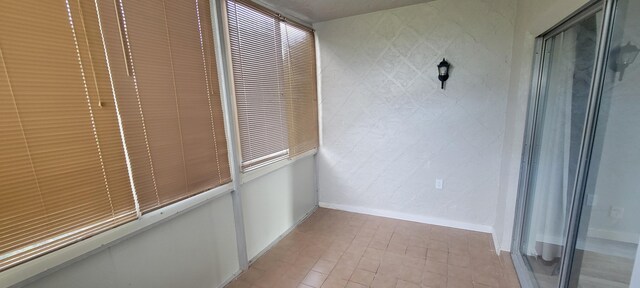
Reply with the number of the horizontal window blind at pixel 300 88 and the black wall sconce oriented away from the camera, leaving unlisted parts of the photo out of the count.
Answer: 0

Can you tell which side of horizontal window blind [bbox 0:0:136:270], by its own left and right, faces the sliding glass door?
front

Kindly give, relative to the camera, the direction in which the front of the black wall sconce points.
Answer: facing the viewer

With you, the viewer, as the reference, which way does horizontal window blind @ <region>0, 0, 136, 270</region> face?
facing the viewer and to the right of the viewer

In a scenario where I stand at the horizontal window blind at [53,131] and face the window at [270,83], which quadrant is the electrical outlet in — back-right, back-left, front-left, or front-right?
front-right

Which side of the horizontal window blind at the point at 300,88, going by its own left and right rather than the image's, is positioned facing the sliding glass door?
front

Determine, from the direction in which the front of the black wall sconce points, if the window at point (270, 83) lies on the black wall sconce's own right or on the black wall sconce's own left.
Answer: on the black wall sconce's own right

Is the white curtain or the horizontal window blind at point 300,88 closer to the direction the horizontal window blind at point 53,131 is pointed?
the white curtain

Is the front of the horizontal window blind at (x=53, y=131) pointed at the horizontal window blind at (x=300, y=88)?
no

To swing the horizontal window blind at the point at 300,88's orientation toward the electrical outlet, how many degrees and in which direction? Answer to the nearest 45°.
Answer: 0° — it already faces it

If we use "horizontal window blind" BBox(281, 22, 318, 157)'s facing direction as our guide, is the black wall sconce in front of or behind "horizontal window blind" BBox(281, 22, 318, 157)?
in front

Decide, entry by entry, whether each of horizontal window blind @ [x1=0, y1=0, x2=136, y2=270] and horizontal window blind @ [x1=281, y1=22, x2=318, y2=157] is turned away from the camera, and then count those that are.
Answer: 0

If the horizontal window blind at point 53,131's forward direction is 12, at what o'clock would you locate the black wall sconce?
The black wall sconce is roughly at 11 o'clock from the horizontal window blind.

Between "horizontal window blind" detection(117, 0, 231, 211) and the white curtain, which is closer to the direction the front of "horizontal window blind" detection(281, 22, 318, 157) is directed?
the white curtain

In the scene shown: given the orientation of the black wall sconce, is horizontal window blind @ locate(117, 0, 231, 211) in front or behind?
in front

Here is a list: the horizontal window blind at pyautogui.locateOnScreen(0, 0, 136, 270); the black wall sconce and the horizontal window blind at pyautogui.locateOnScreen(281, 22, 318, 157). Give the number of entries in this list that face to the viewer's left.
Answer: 0

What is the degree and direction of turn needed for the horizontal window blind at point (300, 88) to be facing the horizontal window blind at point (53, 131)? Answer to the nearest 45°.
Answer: approximately 90° to its right

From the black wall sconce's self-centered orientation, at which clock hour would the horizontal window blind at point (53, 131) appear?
The horizontal window blind is roughly at 1 o'clock from the black wall sconce.

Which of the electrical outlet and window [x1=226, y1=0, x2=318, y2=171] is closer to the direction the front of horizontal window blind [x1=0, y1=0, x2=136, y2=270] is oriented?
the electrical outlet
